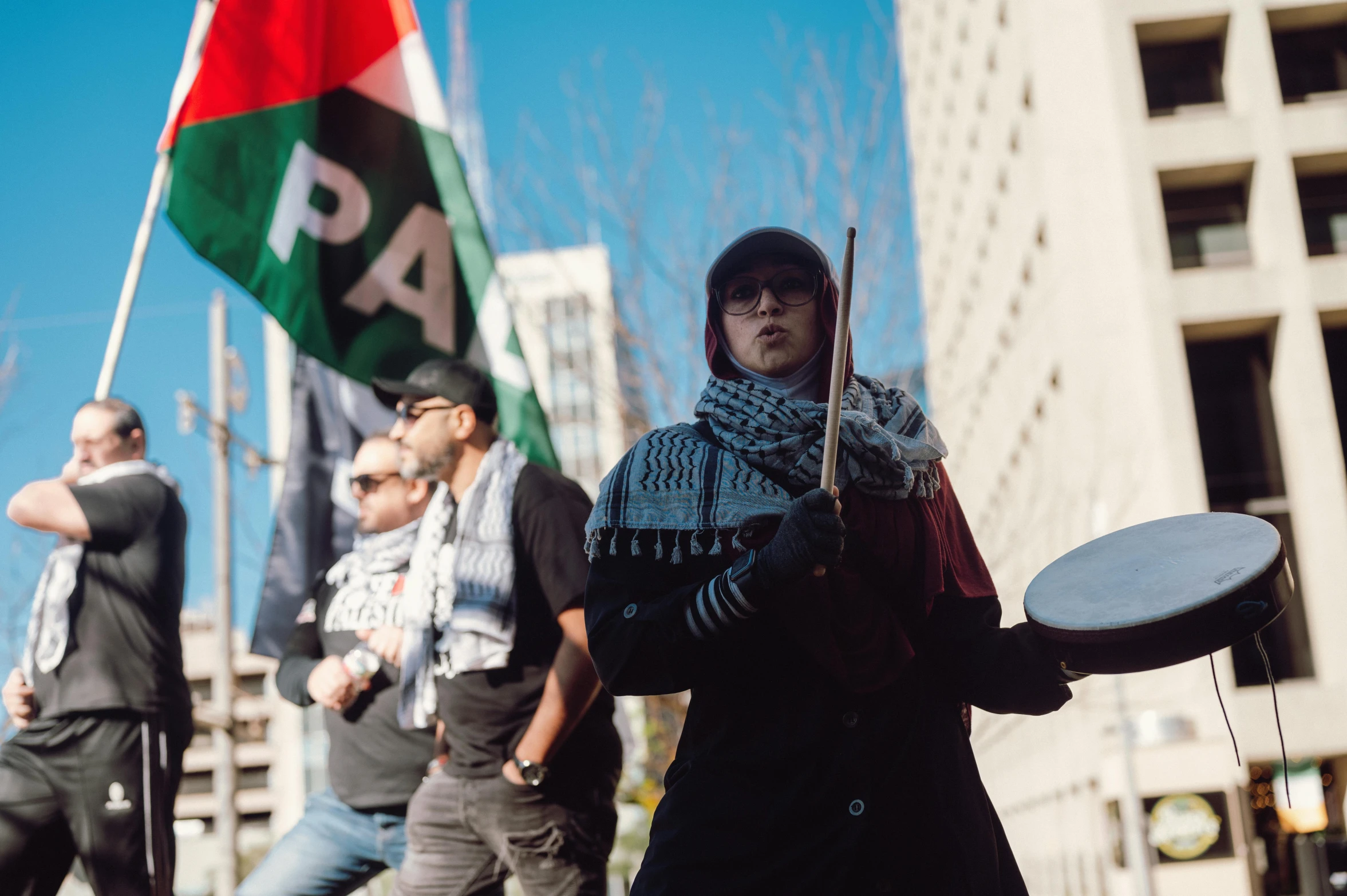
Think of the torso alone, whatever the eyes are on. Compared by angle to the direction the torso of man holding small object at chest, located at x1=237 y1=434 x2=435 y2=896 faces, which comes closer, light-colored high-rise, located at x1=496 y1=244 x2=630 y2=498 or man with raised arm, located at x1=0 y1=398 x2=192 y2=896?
the man with raised arm

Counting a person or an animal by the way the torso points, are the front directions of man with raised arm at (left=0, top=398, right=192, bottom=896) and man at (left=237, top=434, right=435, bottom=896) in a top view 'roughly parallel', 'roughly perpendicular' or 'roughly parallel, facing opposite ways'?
roughly parallel

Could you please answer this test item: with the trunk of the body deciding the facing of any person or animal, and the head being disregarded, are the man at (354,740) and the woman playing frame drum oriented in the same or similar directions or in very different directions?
same or similar directions

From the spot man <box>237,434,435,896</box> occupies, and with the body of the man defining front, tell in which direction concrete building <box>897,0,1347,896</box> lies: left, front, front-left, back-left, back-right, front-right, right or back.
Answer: back

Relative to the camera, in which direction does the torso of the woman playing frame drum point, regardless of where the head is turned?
toward the camera

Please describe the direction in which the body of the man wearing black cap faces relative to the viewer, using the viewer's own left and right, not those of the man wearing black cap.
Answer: facing the viewer and to the left of the viewer

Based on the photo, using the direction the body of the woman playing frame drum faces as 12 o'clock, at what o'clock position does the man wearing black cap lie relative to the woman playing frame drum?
The man wearing black cap is roughly at 5 o'clock from the woman playing frame drum.
